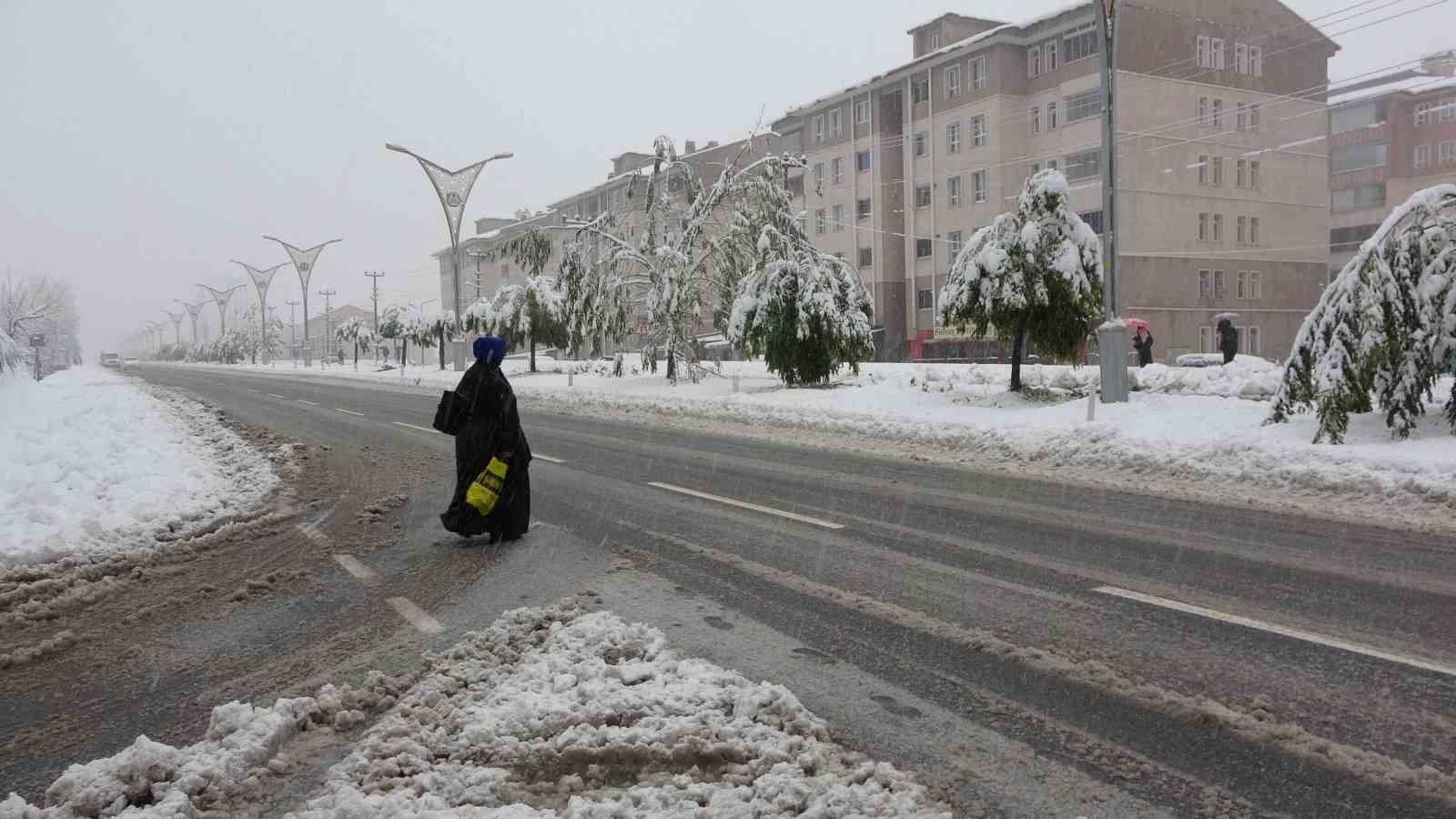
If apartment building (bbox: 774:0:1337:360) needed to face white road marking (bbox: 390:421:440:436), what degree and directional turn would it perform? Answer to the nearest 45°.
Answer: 0° — it already faces it

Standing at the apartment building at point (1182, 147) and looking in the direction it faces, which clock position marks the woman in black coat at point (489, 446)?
The woman in black coat is roughly at 11 o'clock from the apartment building.

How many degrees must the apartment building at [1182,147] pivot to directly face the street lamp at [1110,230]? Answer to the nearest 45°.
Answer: approximately 45° to its left

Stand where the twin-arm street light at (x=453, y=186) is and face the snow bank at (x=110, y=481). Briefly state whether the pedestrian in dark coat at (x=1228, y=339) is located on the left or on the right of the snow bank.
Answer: left

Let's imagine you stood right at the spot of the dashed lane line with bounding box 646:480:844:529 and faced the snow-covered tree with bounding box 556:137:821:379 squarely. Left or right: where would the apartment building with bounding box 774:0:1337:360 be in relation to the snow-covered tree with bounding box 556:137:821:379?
right

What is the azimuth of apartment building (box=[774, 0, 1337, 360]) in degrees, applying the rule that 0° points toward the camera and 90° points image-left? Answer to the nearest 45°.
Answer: approximately 45°
